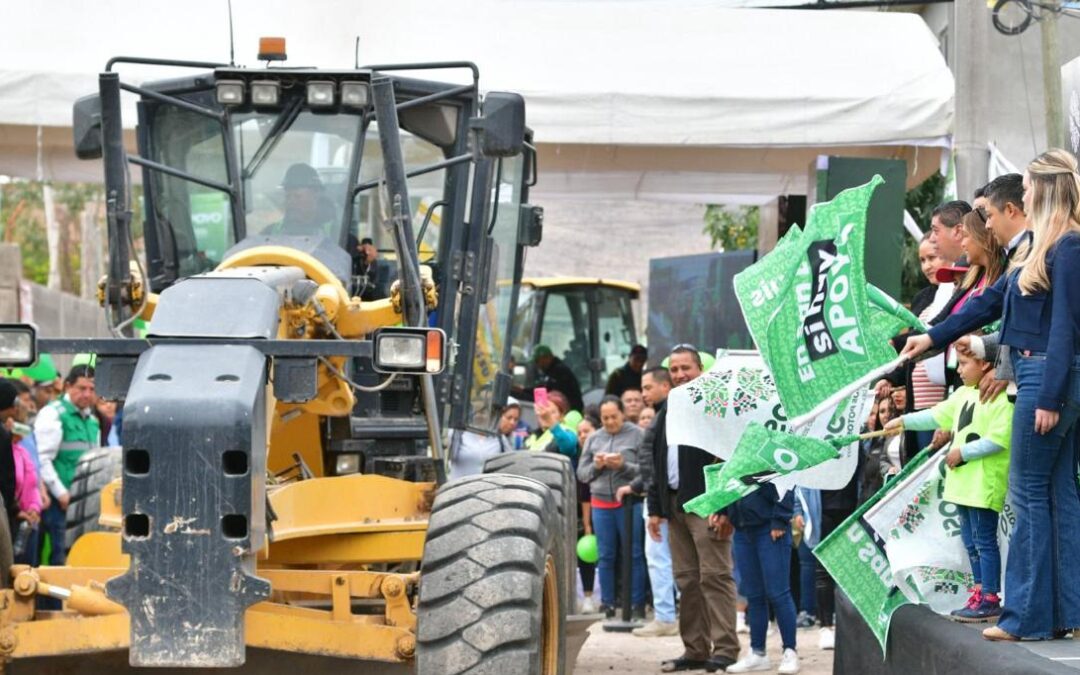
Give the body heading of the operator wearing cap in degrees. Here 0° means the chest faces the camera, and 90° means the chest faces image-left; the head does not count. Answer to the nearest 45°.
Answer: approximately 0°

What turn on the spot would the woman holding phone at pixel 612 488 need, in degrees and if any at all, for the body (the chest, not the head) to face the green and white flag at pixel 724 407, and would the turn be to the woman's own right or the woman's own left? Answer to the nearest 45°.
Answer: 0° — they already face it

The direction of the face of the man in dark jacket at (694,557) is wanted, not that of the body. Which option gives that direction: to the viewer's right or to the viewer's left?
to the viewer's left

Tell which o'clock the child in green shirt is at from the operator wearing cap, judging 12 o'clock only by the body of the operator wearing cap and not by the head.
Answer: The child in green shirt is roughly at 10 o'clock from the operator wearing cap.

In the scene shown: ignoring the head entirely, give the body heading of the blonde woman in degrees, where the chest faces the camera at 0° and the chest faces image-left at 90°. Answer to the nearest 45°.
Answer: approximately 90°
